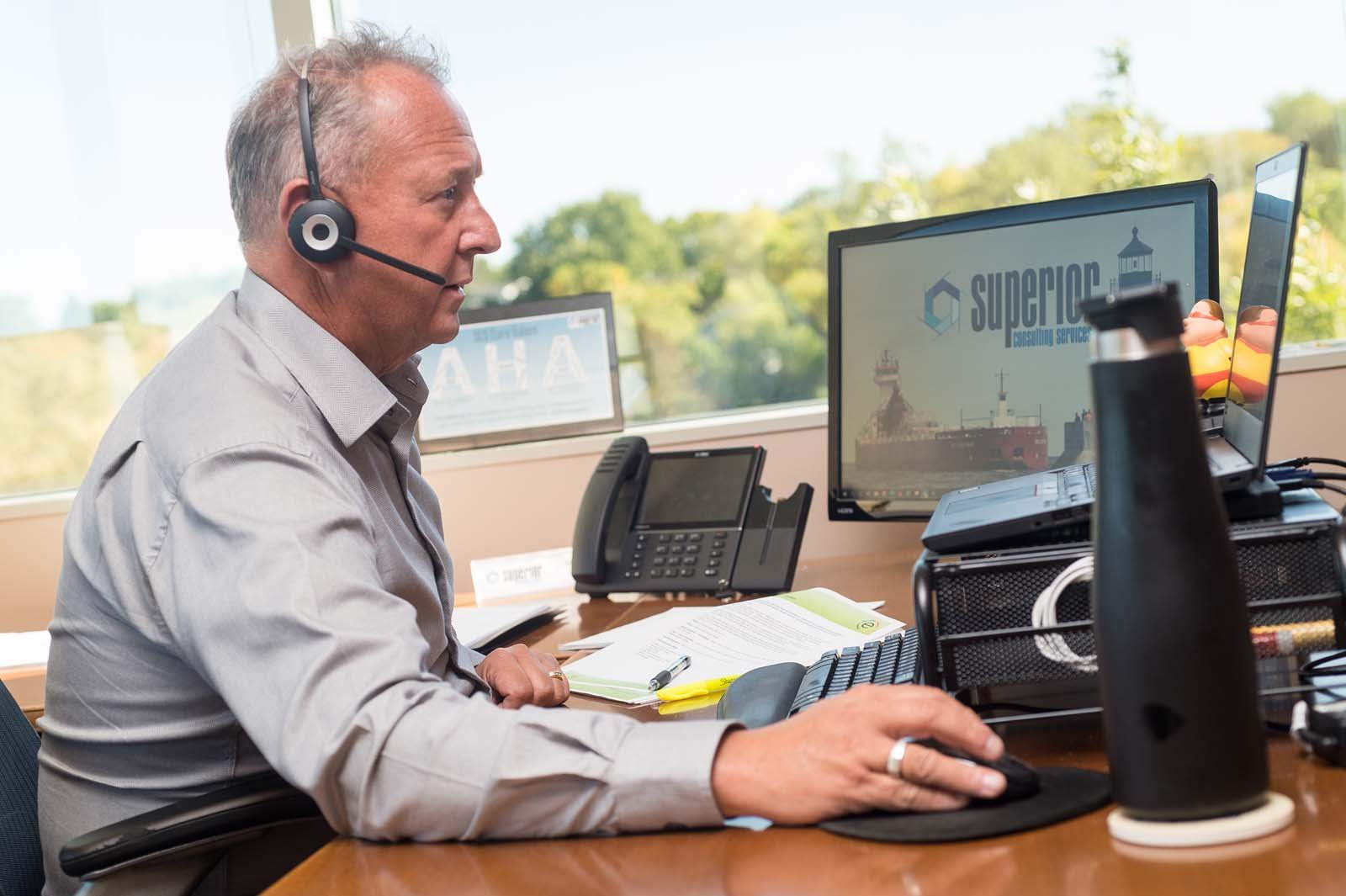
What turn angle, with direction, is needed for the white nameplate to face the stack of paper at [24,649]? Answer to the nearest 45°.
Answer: approximately 90° to its right

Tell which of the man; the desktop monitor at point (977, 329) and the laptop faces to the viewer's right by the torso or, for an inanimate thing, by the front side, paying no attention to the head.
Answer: the man

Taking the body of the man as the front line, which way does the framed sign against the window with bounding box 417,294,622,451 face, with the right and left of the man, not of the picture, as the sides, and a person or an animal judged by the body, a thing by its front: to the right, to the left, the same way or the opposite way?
to the right

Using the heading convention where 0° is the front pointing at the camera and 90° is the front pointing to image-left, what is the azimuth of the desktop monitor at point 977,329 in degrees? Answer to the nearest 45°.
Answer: approximately 45°

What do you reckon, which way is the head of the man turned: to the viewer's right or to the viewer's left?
to the viewer's right

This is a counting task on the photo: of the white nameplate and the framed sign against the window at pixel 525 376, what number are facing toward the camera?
2

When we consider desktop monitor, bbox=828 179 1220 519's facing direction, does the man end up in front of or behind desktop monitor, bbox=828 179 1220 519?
in front

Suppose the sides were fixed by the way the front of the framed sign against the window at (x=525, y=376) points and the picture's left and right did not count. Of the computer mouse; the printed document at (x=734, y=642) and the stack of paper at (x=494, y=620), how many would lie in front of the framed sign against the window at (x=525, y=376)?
3

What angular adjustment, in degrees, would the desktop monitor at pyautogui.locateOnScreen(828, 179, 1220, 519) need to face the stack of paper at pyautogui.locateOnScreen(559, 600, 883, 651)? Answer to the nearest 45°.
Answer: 0° — it already faces it

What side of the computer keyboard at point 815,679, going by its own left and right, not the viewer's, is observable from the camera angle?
left

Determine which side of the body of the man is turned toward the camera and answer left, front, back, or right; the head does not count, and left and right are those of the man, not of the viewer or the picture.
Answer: right

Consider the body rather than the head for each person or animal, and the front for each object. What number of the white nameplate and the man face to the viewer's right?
1

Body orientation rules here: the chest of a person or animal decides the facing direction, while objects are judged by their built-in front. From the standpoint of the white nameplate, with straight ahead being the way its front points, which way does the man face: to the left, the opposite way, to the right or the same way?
to the left

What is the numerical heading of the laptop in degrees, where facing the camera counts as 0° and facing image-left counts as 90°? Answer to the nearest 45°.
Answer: approximately 90°
